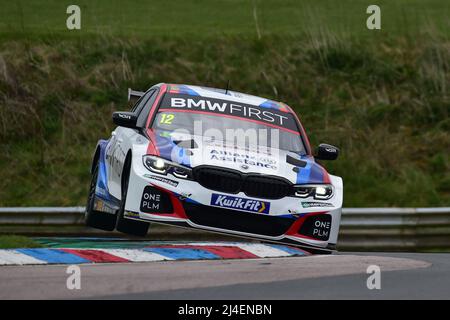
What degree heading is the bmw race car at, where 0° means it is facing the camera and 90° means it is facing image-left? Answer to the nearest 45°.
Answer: approximately 0°
